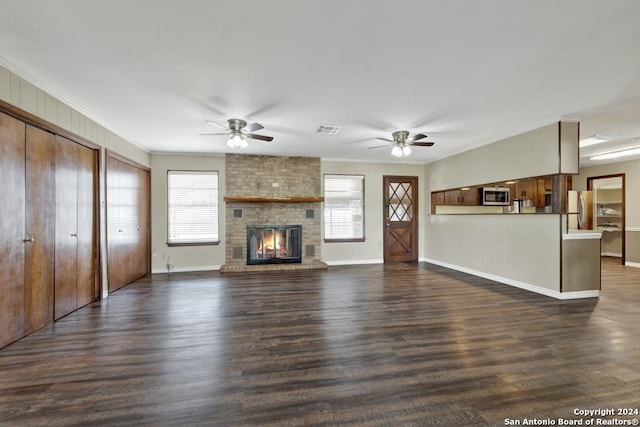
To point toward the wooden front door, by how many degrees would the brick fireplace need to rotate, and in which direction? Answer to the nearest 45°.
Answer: approximately 90° to its left

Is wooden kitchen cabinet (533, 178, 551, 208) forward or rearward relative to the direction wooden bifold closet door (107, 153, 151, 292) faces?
forward

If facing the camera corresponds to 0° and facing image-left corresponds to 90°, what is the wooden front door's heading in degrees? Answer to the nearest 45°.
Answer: approximately 0°

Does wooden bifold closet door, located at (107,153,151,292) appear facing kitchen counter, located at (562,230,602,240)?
yes

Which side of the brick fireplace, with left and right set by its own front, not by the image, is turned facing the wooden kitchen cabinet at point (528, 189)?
left

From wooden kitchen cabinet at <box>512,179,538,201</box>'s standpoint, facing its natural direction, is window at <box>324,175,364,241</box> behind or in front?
in front

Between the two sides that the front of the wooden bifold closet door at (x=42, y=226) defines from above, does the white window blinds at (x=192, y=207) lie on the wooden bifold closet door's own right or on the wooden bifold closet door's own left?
on the wooden bifold closet door's own left

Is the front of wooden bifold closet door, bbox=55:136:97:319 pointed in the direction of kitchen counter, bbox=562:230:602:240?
yes

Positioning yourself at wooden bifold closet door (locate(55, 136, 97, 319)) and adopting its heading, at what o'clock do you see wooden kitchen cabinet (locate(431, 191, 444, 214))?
The wooden kitchen cabinet is roughly at 11 o'clock from the wooden bifold closet door.

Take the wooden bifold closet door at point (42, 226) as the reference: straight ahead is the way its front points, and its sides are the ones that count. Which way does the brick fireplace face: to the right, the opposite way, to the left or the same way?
to the right

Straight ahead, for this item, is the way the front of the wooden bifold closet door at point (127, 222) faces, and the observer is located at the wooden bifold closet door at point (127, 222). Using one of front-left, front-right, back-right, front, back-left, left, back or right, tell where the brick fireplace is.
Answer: front-left

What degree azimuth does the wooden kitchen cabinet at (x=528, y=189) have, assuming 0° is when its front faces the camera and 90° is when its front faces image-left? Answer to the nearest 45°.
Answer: approximately 45°
